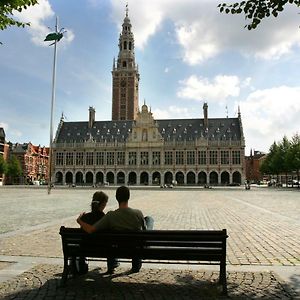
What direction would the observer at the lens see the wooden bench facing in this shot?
facing away from the viewer

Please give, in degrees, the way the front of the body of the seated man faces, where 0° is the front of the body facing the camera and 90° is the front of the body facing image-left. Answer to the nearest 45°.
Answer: approximately 180°
